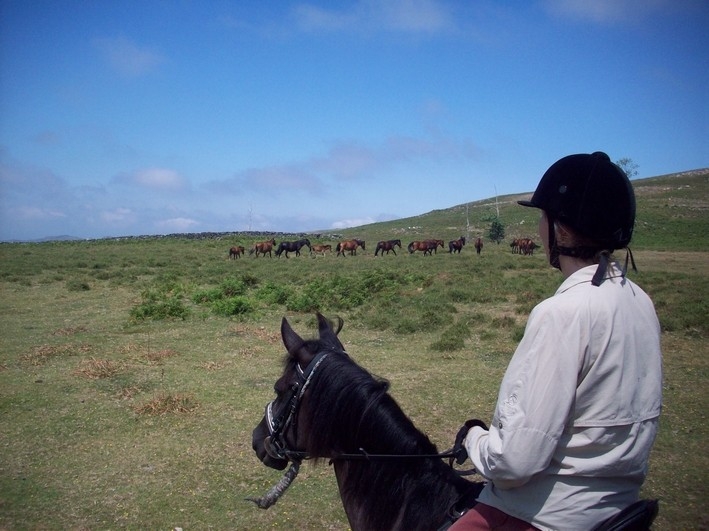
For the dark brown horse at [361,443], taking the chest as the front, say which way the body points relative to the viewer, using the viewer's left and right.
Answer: facing to the left of the viewer

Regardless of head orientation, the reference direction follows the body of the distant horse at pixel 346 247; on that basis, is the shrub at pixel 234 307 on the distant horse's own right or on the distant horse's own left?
on the distant horse's own right

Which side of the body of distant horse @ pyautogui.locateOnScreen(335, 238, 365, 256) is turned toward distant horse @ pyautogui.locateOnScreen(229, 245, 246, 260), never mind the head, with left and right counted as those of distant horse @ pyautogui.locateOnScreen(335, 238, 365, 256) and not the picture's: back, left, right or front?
back

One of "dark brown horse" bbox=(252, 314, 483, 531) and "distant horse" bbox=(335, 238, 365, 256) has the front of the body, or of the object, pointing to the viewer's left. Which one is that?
the dark brown horse

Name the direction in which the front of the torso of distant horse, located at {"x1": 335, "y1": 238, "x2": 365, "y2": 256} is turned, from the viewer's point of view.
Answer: to the viewer's right

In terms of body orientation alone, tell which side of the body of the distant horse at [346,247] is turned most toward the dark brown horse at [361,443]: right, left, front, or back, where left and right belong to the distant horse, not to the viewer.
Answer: right

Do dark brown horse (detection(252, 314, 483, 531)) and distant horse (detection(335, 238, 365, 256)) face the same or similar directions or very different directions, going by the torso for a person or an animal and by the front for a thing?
very different directions

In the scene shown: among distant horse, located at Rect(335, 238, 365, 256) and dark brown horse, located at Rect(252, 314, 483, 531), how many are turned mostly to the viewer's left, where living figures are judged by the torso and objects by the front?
1

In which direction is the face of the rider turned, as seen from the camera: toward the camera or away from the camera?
away from the camera

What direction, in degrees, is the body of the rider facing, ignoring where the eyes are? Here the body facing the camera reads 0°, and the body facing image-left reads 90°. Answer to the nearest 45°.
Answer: approximately 135°
